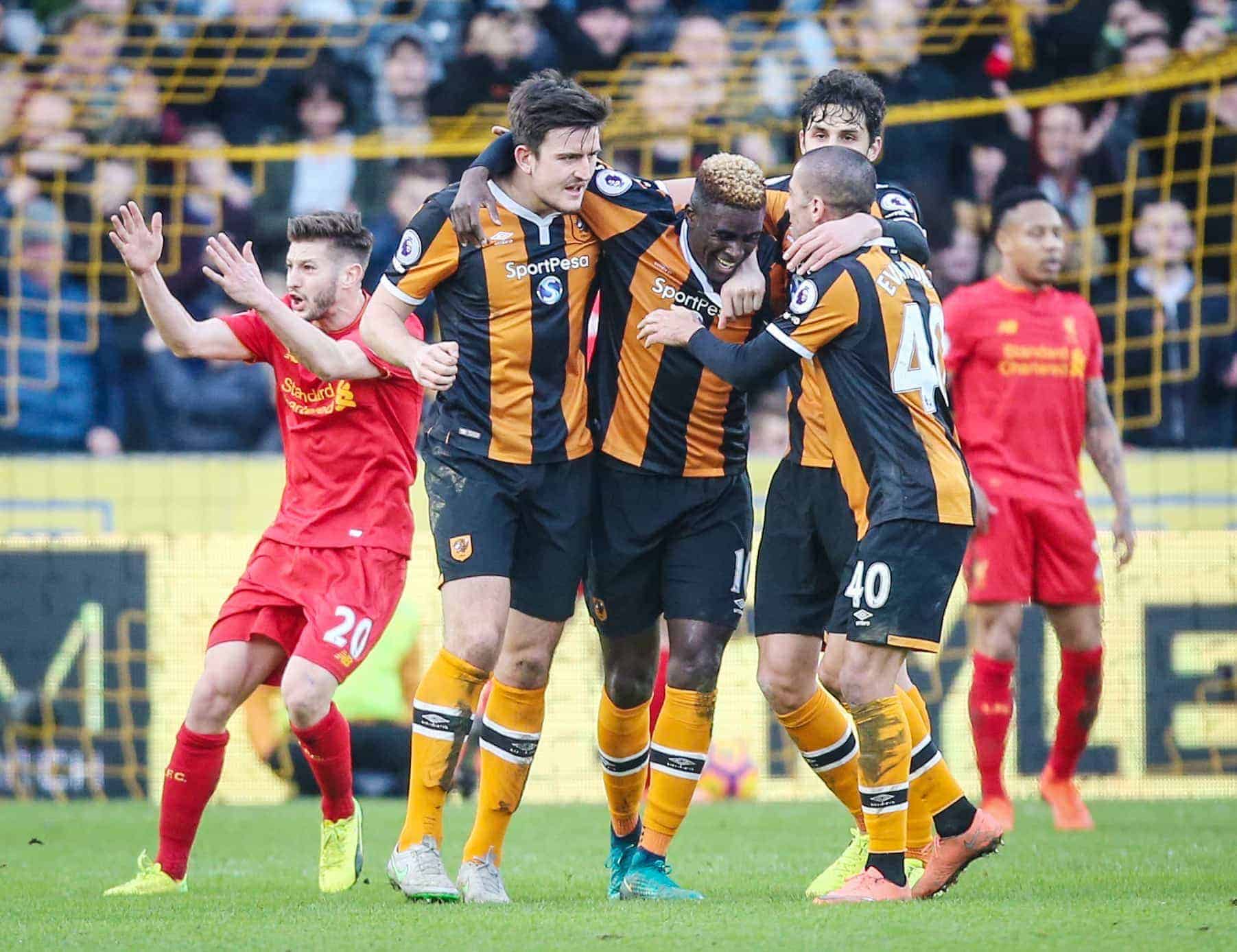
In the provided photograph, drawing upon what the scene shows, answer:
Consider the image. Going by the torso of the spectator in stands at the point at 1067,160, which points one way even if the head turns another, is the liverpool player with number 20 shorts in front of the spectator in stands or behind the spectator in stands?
in front

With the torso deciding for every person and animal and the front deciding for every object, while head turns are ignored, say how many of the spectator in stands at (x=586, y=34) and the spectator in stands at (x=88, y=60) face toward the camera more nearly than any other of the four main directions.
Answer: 2

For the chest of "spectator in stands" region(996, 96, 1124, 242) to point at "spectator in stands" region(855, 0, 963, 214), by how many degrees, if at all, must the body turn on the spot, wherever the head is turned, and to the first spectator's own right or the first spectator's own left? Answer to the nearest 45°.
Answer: approximately 90° to the first spectator's own right

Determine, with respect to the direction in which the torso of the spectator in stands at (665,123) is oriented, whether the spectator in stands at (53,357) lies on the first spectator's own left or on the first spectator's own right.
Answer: on the first spectator's own right

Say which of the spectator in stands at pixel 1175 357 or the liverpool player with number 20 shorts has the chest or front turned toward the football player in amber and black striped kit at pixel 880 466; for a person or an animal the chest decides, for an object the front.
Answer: the spectator in stands

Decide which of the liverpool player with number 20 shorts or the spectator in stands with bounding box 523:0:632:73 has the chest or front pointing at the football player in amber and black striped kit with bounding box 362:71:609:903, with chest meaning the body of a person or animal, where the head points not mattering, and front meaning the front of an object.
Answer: the spectator in stands

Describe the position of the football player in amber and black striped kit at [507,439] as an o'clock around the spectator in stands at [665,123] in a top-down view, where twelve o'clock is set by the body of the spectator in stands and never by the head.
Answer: The football player in amber and black striped kit is roughly at 12 o'clock from the spectator in stands.

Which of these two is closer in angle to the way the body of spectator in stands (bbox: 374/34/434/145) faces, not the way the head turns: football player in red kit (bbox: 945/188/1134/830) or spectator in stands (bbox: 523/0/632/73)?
the football player in red kit

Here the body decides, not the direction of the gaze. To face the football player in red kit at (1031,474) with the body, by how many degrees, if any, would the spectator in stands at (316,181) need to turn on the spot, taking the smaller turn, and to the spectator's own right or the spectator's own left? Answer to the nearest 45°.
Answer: approximately 45° to the spectator's own left

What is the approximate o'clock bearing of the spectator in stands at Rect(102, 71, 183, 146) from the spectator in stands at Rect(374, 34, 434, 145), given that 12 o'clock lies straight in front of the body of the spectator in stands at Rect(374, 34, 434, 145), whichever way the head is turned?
the spectator in stands at Rect(102, 71, 183, 146) is roughly at 3 o'clock from the spectator in stands at Rect(374, 34, 434, 145).

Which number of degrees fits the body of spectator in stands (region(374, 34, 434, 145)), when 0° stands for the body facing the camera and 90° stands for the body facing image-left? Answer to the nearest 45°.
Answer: approximately 0°

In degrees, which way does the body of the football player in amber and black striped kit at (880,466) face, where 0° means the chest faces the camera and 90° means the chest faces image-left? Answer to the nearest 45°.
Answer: approximately 90°
